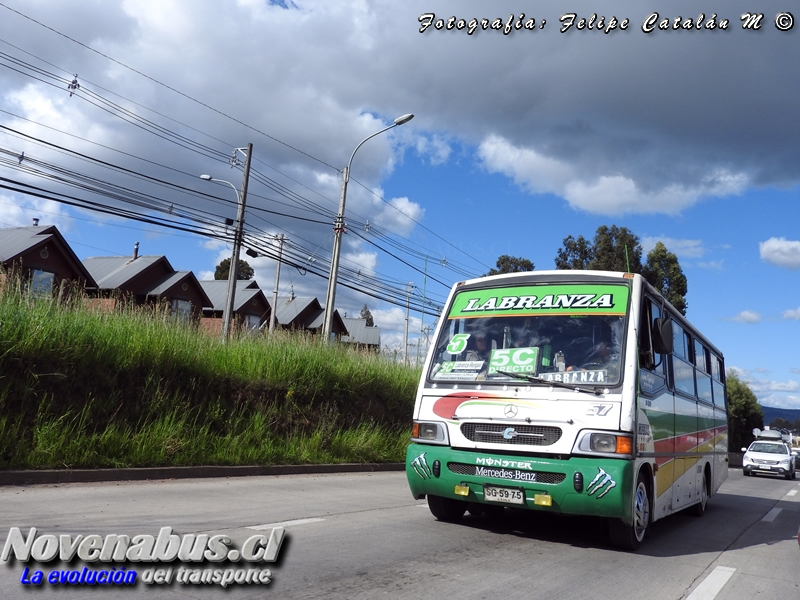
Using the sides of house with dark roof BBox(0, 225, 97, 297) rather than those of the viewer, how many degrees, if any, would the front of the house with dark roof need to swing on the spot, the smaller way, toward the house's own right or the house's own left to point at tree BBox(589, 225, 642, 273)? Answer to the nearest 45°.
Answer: approximately 45° to the house's own left

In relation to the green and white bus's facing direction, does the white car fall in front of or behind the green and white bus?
behind

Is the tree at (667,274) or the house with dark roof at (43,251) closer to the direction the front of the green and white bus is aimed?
the house with dark roof

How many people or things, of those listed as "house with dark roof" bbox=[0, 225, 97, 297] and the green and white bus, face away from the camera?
0

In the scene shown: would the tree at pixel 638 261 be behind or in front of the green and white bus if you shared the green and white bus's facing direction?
behind

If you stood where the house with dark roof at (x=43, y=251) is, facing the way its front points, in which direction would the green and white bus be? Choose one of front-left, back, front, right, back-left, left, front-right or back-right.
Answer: front-right

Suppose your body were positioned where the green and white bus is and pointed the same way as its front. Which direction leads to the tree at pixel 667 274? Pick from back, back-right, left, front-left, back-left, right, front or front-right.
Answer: back-right

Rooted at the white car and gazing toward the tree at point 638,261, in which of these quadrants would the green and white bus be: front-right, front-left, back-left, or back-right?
back-left

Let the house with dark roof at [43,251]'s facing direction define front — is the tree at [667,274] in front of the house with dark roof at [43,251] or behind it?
in front

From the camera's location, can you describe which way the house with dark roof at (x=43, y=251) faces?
facing the viewer and to the right of the viewer

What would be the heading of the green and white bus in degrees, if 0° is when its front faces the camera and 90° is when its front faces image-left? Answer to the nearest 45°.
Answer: approximately 45°

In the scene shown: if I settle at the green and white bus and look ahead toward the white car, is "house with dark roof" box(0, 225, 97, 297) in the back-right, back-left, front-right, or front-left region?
front-left

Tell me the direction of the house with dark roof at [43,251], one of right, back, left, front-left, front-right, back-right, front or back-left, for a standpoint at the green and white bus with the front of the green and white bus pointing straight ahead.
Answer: right

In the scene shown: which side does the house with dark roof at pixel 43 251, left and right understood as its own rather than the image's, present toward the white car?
front

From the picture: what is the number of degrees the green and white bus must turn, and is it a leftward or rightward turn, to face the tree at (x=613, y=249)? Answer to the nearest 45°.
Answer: approximately 135° to its right
